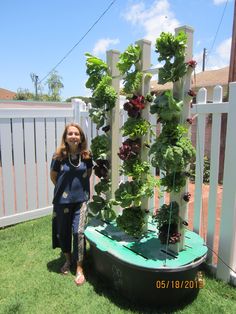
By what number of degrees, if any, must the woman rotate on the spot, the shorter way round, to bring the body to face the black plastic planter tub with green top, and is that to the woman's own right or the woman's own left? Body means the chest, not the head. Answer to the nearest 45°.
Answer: approximately 45° to the woman's own left

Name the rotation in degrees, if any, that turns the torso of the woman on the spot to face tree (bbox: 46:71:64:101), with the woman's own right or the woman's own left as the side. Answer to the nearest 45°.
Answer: approximately 180°

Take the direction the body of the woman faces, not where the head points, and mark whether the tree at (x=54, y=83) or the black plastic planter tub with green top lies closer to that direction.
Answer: the black plastic planter tub with green top

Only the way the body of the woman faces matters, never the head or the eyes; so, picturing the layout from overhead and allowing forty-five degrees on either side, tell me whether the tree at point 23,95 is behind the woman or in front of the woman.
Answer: behind

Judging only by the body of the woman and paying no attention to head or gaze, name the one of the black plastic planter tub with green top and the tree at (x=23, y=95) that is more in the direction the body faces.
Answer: the black plastic planter tub with green top

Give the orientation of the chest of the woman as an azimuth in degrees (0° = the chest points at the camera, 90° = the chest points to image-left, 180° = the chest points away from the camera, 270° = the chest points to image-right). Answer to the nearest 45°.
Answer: approximately 0°

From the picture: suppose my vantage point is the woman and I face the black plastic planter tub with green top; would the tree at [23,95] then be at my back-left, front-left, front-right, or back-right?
back-left

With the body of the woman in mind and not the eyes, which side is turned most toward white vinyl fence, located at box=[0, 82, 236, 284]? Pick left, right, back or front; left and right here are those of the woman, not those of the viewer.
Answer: back

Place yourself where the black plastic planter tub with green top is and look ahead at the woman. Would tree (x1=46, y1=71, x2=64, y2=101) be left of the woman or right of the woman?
right

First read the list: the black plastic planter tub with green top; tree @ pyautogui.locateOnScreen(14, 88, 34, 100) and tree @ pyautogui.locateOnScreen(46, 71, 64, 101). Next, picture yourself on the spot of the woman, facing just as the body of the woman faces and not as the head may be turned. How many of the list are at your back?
2
